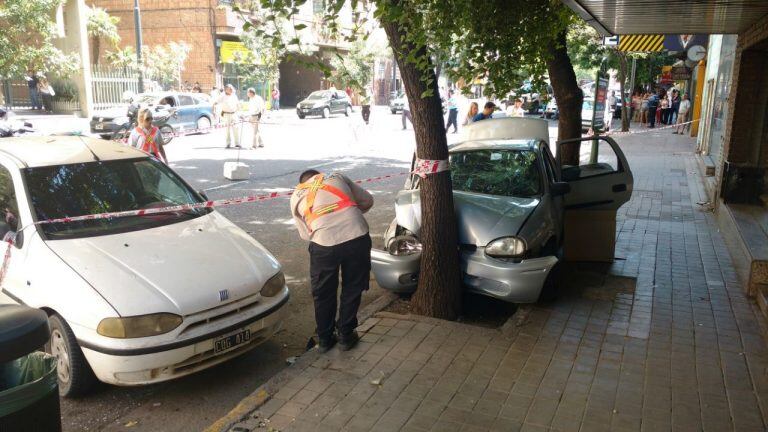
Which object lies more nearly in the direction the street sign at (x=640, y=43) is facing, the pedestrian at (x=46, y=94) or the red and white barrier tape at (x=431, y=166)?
the red and white barrier tape

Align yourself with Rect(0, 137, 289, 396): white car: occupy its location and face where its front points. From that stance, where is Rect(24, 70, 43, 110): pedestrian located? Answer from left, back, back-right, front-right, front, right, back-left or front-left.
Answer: back-left

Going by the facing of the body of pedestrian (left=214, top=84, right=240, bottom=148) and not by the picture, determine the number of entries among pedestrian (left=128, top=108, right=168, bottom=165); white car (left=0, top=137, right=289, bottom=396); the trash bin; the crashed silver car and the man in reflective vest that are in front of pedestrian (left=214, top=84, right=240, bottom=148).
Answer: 5

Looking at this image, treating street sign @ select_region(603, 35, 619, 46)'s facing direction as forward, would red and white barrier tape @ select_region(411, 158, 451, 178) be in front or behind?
in front

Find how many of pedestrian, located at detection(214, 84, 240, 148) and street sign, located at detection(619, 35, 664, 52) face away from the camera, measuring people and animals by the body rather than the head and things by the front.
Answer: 0

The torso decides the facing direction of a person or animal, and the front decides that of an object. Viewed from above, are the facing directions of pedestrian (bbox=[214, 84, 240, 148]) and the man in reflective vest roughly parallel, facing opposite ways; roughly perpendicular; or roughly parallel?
roughly parallel, facing opposite ways

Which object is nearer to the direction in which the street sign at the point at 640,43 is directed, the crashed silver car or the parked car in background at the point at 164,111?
the crashed silver car

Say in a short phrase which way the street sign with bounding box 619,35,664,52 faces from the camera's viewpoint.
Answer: facing the viewer

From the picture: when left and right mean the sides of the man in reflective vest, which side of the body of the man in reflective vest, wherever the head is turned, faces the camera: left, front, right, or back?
back

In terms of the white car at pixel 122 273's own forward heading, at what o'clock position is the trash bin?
The trash bin is roughly at 2 o'clock from the white car.

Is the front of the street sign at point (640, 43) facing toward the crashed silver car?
yes

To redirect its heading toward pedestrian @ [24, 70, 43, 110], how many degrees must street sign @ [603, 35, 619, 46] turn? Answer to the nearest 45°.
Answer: approximately 90° to its right

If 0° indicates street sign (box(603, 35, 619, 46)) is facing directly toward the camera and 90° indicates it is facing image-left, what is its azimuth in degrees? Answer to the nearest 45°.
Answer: approximately 0°

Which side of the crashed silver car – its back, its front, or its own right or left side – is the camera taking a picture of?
front

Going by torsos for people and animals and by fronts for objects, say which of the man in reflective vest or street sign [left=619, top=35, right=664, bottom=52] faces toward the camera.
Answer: the street sign

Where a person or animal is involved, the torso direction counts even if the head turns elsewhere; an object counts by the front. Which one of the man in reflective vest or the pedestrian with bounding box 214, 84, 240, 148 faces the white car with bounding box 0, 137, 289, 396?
the pedestrian

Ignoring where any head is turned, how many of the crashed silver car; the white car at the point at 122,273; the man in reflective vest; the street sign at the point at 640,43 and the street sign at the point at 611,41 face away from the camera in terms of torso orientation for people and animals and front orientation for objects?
1

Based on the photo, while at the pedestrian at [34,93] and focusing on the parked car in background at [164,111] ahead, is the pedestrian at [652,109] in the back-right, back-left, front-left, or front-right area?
front-left
